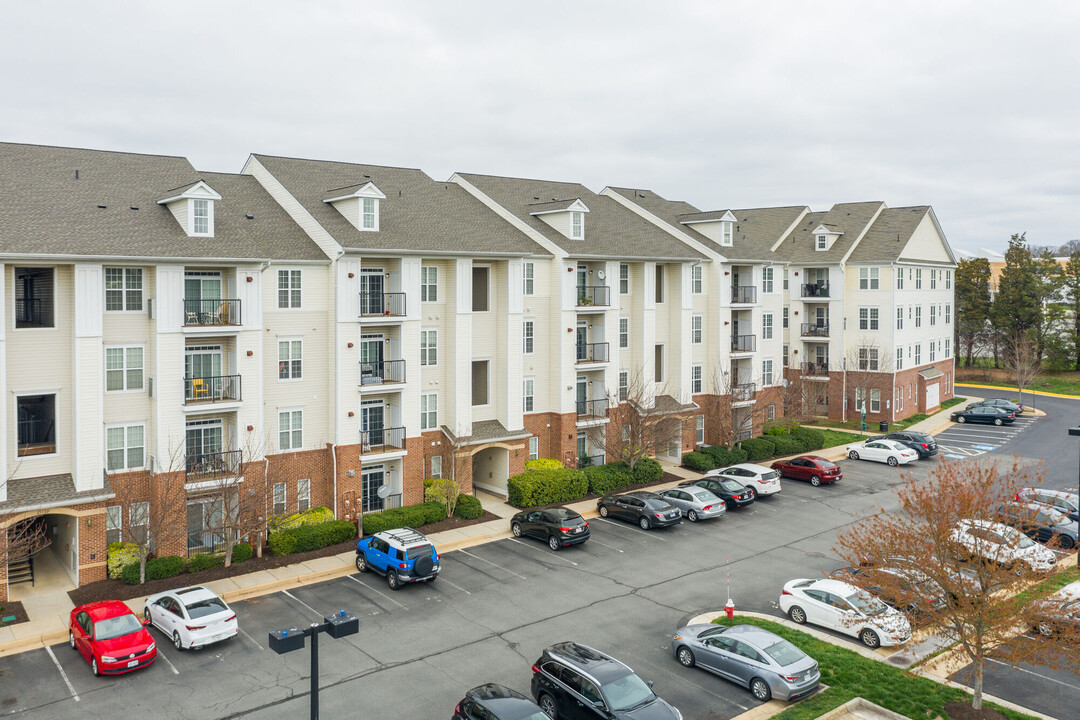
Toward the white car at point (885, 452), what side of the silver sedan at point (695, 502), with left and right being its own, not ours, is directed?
right

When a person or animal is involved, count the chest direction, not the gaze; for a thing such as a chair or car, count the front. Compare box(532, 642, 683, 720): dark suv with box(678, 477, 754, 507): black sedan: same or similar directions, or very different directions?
very different directions

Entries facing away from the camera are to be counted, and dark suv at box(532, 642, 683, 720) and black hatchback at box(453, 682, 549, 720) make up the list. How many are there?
0

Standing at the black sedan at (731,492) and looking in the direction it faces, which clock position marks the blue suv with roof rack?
The blue suv with roof rack is roughly at 9 o'clock from the black sedan.

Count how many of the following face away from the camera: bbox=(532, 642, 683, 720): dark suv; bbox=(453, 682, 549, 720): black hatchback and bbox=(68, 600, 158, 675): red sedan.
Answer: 0

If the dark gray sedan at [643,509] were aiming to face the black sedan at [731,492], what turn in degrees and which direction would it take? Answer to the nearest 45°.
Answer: approximately 90° to its right

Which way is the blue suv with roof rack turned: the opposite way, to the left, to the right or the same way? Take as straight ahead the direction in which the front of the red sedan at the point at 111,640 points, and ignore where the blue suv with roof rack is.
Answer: the opposite way

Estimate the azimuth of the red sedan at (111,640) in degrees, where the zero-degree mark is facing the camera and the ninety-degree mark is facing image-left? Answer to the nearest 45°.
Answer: approximately 315°

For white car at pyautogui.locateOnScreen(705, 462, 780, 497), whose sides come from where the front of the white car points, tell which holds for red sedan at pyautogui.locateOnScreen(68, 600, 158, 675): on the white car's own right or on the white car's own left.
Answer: on the white car's own left
